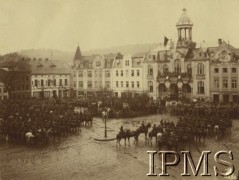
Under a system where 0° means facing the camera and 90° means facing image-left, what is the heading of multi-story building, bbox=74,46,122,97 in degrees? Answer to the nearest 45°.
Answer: approximately 0°

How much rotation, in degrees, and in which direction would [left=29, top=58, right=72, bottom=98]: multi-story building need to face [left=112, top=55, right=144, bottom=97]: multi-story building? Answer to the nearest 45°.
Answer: approximately 45° to its left

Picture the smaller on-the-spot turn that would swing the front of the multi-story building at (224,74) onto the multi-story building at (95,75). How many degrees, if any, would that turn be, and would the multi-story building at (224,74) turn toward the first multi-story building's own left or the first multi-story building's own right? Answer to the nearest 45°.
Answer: approximately 135° to the first multi-story building's own right
